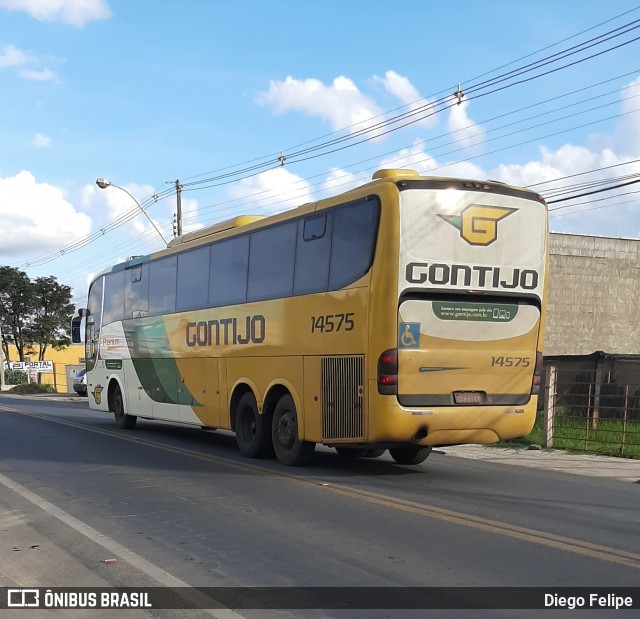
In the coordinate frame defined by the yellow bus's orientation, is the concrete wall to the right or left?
on its right

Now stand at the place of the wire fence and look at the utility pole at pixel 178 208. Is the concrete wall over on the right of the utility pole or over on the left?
right

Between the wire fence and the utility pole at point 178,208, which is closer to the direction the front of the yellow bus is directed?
the utility pole

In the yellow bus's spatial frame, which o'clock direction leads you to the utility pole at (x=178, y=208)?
The utility pole is roughly at 1 o'clock from the yellow bus.

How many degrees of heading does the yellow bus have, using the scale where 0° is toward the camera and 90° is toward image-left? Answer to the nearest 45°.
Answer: approximately 135°
